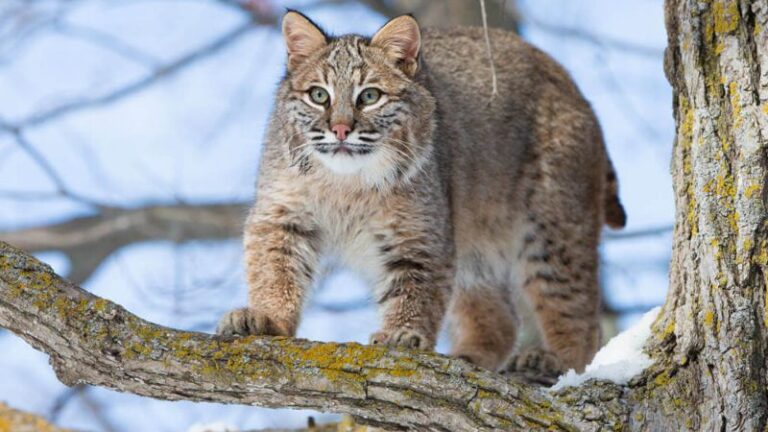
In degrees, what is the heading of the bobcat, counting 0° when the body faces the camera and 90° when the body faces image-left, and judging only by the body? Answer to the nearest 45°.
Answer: approximately 45°
